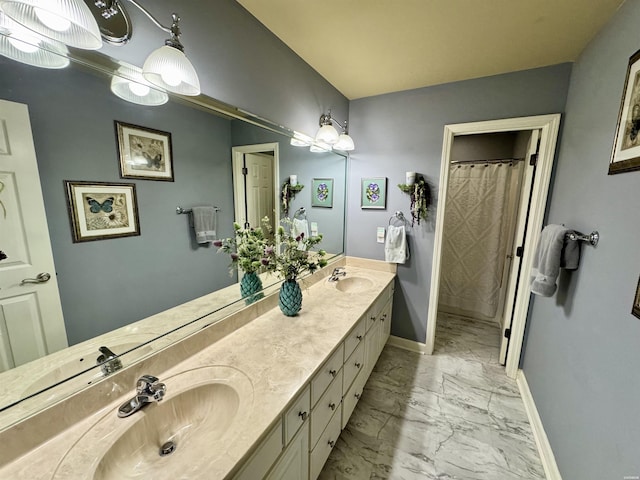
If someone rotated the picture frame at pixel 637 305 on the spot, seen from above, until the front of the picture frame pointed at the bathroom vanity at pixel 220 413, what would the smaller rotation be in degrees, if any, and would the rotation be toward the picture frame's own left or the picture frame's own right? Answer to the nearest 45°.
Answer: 0° — it already faces it

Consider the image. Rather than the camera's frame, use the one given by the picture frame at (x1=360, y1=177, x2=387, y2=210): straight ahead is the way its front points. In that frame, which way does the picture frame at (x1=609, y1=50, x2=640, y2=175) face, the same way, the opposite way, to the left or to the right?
to the right

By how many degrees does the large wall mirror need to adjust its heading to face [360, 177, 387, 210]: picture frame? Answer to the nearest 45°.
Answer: approximately 45° to its left

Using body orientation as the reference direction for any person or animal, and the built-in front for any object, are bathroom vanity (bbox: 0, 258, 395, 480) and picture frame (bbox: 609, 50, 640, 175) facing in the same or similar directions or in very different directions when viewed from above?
very different directions

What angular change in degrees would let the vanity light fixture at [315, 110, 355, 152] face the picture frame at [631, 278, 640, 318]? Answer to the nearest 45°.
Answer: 0° — it already faces it

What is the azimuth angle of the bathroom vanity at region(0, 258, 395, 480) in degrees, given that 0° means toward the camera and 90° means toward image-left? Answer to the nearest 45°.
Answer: approximately 315°

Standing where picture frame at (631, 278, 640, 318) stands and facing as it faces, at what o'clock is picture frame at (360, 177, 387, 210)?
picture frame at (360, 177, 387, 210) is roughly at 2 o'clock from picture frame at (631, 278, 640, 318).
